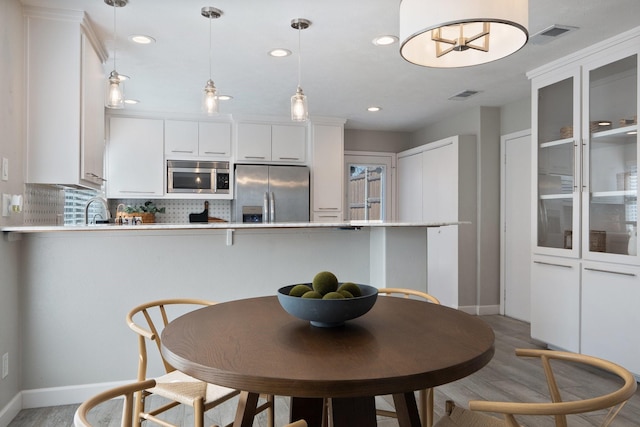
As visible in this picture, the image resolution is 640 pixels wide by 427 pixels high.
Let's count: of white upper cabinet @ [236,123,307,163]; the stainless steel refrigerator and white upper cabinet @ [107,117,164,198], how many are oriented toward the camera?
3

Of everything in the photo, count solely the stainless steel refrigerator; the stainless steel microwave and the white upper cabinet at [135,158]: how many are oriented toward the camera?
3

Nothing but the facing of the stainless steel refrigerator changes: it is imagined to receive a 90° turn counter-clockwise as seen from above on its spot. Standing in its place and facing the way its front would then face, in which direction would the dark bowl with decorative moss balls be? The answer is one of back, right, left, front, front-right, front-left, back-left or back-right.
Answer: right

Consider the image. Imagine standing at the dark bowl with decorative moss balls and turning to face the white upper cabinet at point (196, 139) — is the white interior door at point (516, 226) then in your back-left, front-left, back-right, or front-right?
front-right

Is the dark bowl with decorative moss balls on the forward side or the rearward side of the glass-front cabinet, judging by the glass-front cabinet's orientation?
on the forward side

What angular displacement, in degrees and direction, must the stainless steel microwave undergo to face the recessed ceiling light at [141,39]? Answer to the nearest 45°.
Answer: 0° — it already faces it

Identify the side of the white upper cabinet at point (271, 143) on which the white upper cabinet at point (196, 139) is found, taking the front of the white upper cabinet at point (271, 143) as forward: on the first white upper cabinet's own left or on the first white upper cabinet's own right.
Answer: on the first white upper cabinet's own right

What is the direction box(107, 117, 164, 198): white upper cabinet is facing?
toward the camera

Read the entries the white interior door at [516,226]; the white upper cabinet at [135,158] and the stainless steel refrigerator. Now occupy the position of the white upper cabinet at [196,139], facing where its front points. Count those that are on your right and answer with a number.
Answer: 1

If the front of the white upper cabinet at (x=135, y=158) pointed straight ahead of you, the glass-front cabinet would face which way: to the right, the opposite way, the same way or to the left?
to the right

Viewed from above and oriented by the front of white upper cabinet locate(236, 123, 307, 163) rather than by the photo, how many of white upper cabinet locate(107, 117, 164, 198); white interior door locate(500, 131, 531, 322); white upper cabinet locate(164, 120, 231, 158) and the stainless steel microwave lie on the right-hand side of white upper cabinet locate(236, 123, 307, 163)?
3

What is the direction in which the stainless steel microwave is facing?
toward the camera

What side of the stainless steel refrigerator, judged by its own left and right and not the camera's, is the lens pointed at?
front

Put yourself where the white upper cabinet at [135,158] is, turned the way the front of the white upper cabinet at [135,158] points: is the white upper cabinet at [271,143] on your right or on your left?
on your left

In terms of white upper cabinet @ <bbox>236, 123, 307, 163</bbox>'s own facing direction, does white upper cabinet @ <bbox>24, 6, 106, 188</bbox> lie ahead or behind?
ahead

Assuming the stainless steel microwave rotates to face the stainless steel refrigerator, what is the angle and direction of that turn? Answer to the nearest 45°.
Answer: approximately 90° to its left

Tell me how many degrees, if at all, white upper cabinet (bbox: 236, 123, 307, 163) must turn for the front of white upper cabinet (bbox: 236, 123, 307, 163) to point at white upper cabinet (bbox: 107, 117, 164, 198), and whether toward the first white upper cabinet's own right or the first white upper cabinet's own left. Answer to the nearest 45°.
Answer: approximately 90° to the first white upper cabinet's own right

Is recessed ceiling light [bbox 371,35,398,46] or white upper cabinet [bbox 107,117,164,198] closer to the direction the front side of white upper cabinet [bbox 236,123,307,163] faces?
the recessed ceiling light

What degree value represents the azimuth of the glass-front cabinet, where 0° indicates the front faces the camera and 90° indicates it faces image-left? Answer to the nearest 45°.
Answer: approximately 45°
